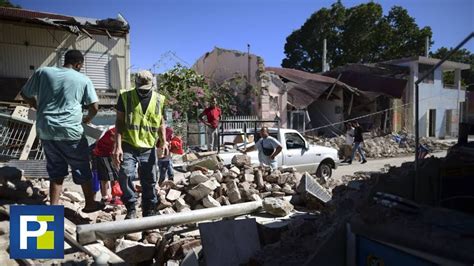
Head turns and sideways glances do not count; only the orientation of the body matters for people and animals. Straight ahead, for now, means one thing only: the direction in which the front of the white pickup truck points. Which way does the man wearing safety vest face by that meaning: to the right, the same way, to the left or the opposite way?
to the right

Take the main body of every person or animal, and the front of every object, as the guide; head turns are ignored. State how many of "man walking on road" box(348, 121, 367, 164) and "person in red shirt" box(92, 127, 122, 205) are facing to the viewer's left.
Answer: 1

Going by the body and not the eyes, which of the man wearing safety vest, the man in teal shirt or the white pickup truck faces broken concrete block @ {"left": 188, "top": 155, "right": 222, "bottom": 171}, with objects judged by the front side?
the man in teal shirt

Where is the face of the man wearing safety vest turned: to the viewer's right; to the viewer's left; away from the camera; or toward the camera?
toward the camera

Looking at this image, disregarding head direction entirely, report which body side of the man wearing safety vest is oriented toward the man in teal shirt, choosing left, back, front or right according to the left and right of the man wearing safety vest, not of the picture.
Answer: right

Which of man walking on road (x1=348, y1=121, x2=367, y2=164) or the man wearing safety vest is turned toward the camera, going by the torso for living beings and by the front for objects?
the man wearing safety vest

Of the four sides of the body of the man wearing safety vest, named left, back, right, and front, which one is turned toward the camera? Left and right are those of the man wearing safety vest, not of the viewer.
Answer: front

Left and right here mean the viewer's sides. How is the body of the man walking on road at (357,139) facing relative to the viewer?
facing to the left of the viewer

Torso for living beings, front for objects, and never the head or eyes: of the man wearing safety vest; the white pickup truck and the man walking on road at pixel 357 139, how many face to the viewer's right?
1

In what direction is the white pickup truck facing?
to the viewer's right

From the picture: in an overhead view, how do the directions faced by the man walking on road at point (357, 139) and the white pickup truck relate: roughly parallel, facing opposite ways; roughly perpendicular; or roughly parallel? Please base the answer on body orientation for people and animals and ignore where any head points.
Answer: roughly parallel, facing opposite ways

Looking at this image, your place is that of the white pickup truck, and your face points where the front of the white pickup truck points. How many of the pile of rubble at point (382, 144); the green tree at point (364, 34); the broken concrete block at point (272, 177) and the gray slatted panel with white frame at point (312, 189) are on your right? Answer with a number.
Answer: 2

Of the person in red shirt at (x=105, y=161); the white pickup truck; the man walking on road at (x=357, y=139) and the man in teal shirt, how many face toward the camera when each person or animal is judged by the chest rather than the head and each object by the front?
0

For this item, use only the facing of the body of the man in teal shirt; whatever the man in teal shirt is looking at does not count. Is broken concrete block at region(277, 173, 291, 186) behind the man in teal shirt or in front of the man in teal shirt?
in front

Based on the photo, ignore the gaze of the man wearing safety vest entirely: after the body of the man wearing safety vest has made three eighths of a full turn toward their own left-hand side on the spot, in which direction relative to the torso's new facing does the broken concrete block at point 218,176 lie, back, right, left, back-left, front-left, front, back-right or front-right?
front
